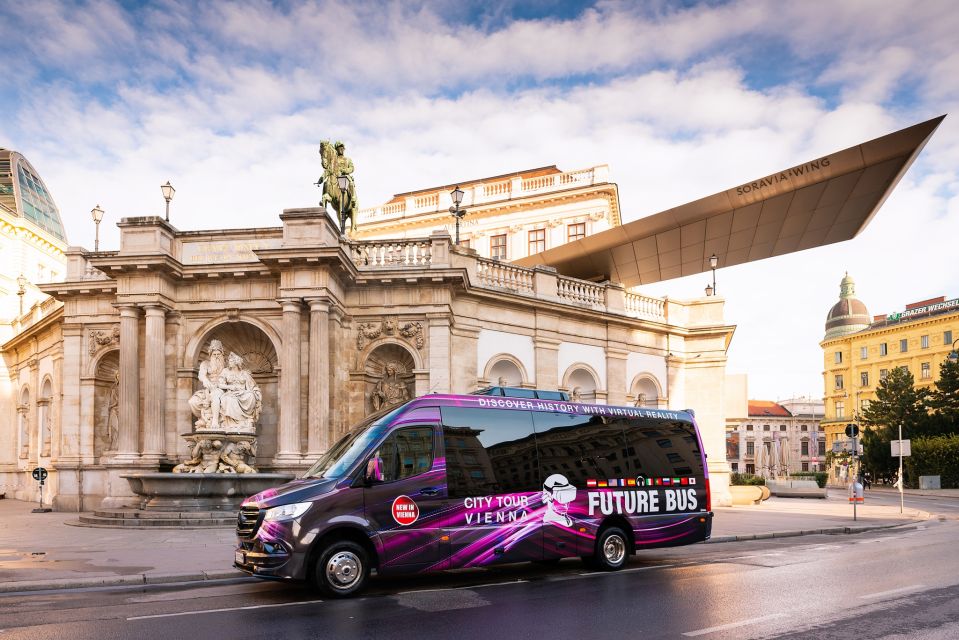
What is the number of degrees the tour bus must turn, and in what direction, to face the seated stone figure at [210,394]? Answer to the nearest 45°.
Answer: approximately 90° to its right

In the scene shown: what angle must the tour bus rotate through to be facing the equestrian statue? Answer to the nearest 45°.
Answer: approximately 135° to its right

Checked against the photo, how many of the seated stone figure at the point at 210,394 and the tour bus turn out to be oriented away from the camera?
0

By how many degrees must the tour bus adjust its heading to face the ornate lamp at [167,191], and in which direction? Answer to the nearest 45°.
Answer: approximately 90° to its right

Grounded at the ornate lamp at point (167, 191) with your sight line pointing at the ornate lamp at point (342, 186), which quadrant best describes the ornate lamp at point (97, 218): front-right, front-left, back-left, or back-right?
back-left

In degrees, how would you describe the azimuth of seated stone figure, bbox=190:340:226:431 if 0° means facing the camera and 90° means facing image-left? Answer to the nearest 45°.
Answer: approximately 0°

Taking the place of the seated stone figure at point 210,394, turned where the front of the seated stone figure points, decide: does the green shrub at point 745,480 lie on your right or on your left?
on your left
